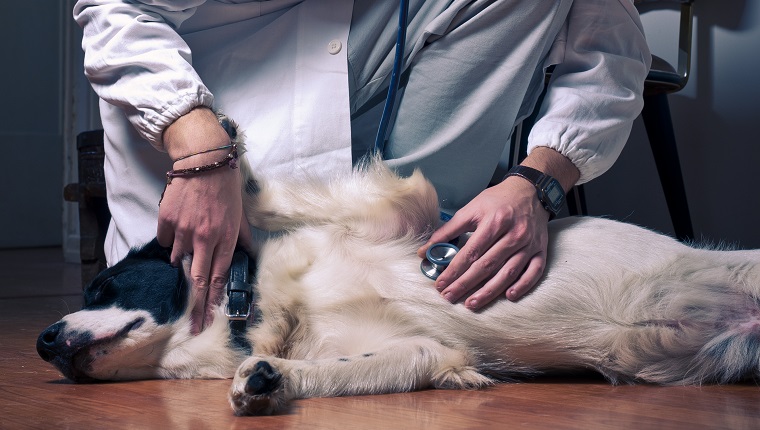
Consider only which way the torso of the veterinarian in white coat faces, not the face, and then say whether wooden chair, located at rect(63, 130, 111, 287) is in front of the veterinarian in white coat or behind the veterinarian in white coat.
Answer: behind

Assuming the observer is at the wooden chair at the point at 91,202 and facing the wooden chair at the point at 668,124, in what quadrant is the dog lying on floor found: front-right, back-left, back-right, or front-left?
front-right

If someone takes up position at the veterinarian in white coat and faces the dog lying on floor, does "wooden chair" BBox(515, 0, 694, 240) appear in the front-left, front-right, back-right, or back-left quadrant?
back-left

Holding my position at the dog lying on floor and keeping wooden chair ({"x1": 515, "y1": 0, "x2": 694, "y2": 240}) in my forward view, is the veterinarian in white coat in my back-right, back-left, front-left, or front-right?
front-left

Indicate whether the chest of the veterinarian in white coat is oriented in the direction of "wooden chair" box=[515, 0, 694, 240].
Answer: no

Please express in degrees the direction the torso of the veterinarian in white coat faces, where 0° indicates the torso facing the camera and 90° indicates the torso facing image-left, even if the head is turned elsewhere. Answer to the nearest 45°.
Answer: approximately 0°
